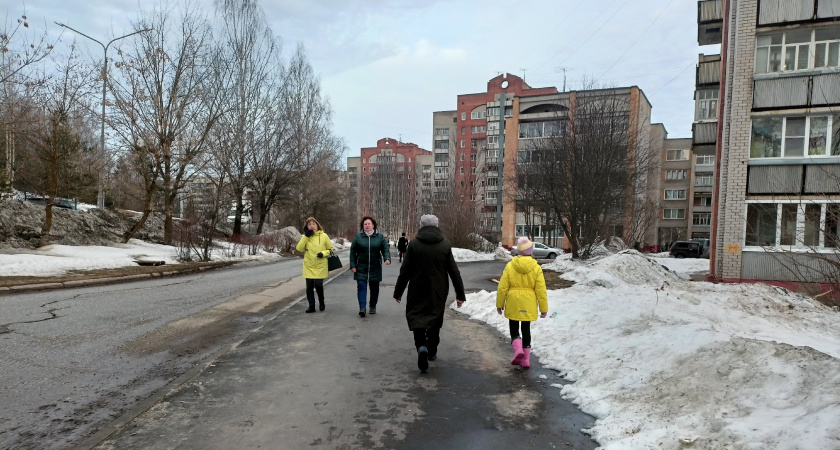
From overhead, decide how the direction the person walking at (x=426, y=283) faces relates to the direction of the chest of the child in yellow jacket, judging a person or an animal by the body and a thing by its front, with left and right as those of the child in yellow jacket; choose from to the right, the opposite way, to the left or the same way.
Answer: the same way

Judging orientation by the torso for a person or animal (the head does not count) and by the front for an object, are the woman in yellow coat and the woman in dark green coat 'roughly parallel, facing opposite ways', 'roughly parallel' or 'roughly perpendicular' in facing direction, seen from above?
roughly parallel

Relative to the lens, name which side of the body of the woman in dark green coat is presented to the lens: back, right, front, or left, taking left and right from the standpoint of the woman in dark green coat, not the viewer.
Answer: front

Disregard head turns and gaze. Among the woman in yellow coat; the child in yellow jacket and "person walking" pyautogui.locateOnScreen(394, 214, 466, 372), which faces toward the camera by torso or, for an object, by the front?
the woman in yellow coat

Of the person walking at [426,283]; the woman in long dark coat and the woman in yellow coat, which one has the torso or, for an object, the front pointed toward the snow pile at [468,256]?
the person walking

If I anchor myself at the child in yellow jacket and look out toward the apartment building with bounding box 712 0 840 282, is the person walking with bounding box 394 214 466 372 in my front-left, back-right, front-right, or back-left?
back-left

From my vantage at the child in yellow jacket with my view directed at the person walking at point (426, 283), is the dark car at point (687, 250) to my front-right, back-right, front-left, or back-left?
back-right

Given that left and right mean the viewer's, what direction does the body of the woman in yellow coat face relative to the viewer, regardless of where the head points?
facing the viewer

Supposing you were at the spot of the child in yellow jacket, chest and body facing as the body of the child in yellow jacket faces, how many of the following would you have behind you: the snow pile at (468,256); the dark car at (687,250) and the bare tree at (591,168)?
0

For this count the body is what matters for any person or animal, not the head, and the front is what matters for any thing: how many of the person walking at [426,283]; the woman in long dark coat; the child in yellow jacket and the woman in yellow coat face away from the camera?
2

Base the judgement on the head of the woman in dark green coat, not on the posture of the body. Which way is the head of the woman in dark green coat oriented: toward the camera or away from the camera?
toward the camera

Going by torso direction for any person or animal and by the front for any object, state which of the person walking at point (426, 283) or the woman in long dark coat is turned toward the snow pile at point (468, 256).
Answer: the person walking

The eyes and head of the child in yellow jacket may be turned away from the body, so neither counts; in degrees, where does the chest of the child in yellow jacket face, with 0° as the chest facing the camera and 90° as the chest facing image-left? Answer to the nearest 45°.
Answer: approximately 180°

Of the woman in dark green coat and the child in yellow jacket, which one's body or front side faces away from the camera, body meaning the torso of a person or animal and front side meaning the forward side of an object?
the child in yellow jacket

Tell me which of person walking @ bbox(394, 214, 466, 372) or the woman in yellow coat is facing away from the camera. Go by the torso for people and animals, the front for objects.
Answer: the person walking

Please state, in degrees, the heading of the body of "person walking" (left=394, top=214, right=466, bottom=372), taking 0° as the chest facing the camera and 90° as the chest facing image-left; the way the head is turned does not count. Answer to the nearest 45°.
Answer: approximately 180°

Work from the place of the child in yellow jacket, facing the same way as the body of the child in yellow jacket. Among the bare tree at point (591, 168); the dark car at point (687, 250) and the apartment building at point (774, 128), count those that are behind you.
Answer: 0
